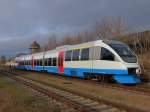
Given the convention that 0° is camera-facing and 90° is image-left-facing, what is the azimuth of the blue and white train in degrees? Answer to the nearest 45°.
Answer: approximately 315°
